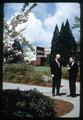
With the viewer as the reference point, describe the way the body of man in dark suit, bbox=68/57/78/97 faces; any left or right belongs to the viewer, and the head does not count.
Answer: facing the viewer and to the left of the viewer

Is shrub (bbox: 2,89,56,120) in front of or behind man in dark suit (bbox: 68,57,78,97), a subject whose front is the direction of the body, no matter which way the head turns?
in front

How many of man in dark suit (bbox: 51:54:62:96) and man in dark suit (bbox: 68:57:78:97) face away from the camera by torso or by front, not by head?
0

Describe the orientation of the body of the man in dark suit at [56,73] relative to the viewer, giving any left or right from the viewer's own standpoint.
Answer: facing the viewer and to the right of the viewer

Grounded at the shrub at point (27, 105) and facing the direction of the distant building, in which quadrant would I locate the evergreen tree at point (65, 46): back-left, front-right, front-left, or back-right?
front-right
